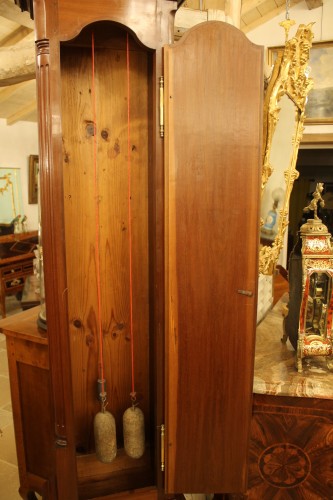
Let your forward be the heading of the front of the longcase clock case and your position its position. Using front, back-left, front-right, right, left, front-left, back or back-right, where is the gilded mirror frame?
back-left

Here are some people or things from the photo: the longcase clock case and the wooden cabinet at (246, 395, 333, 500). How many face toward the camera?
2

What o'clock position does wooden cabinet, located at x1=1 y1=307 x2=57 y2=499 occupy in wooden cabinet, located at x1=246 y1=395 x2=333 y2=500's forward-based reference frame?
wooden cabinet, located at x1=1 y1=307 x2=57 y2=499 is roughly at 3 o'clock from wooden cabinet, located at x1=246 y1=395 x2=333 y2=500.

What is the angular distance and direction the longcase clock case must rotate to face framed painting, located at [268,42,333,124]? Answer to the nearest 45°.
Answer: approximately 135° to its left

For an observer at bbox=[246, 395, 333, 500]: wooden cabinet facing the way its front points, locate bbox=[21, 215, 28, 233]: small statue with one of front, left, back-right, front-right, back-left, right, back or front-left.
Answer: back-right

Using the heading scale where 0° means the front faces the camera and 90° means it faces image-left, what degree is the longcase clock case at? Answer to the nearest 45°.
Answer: approximately 0°

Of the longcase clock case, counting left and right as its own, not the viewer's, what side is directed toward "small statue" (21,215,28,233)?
back
